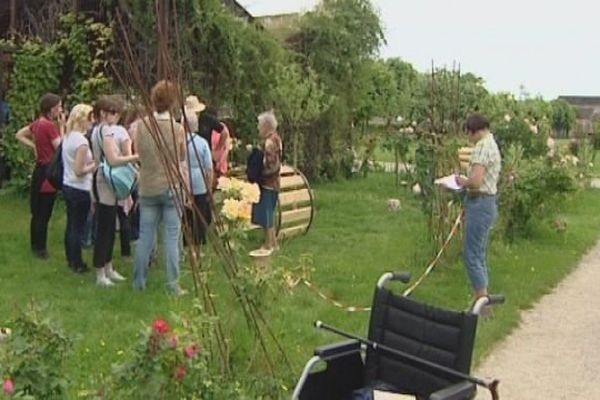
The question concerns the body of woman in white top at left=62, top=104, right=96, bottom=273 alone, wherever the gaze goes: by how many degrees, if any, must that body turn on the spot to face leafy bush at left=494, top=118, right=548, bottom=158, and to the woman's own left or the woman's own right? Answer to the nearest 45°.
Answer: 0° — they already face it

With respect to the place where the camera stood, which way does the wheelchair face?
facing the viewer and to the left of the viewer

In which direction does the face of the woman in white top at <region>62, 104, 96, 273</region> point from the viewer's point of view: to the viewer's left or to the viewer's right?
to the viewer's right

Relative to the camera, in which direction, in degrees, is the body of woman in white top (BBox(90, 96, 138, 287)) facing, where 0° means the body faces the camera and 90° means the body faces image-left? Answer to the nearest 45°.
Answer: approximately 270°

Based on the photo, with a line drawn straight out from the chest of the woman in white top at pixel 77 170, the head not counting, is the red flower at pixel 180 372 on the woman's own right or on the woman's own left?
on the woman's own right

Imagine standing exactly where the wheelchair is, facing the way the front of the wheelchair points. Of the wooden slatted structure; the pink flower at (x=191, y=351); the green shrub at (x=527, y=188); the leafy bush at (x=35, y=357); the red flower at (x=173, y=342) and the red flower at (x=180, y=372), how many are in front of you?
4

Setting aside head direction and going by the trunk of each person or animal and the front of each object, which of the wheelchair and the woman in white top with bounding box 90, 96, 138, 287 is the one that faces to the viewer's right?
the woman in white top

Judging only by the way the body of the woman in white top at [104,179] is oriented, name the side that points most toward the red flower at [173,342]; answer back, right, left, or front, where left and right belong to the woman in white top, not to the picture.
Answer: right

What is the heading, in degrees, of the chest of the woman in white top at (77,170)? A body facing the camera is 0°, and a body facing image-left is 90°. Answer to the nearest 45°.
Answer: approximately 225°

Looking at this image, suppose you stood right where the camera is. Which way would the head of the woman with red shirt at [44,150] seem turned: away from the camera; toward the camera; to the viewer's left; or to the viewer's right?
to the viewer's right

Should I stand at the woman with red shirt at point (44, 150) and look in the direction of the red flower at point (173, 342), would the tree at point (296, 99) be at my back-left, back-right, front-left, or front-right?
back-left

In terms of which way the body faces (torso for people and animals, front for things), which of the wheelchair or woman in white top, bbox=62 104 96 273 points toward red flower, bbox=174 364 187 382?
the wheelchair

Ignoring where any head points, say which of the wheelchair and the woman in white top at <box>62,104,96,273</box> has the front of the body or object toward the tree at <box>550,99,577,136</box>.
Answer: the woman in white top

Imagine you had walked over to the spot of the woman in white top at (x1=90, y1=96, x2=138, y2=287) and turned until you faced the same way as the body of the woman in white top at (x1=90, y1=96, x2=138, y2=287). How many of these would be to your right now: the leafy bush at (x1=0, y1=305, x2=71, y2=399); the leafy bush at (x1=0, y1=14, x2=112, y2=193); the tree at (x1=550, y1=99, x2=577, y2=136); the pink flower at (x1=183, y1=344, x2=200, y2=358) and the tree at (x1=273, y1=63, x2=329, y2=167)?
2

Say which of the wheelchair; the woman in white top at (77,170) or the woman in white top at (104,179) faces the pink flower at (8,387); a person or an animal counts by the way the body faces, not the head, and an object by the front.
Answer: the wheelchair
